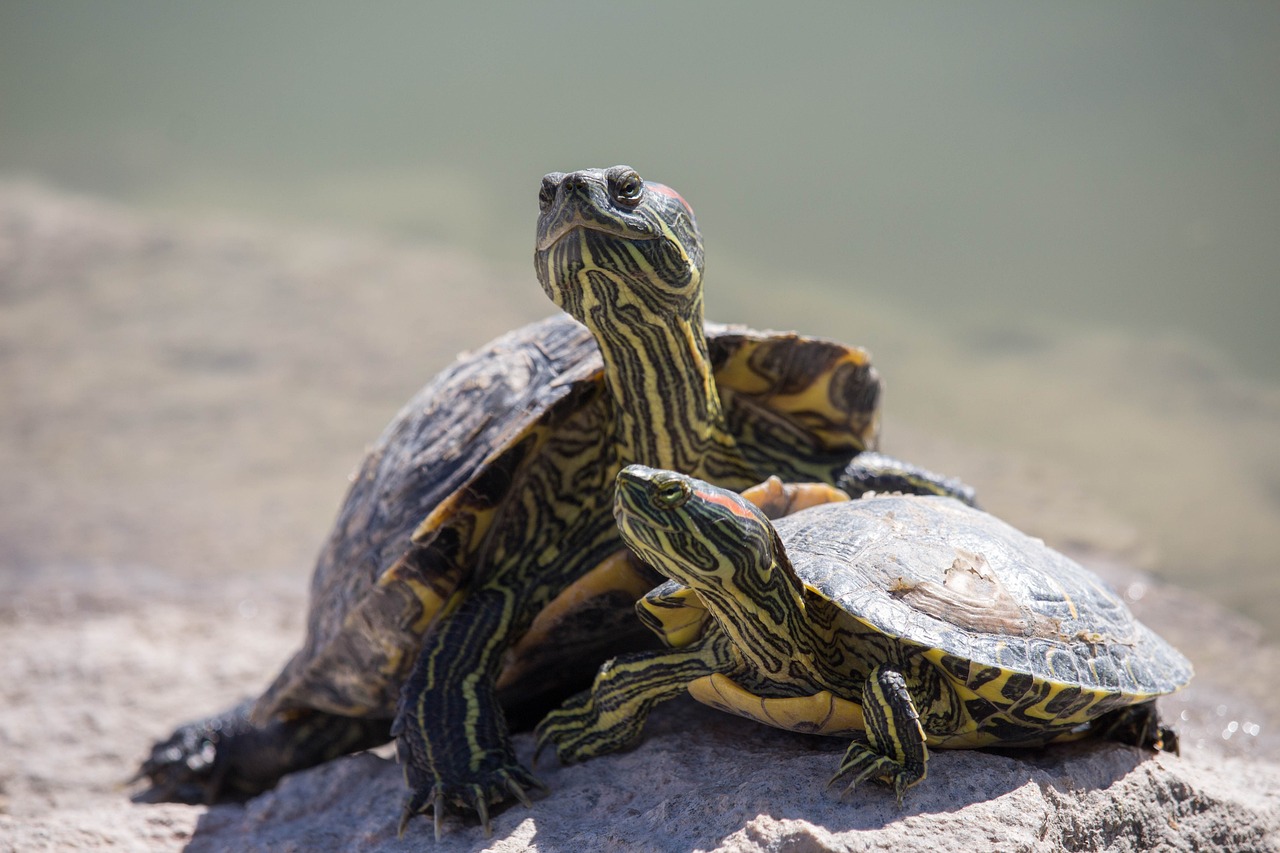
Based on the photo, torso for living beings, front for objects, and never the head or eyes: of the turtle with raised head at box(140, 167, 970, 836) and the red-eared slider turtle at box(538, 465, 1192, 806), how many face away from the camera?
0

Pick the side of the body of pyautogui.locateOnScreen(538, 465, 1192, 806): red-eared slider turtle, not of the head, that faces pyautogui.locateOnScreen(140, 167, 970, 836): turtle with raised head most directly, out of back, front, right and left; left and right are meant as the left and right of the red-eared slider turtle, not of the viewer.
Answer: right

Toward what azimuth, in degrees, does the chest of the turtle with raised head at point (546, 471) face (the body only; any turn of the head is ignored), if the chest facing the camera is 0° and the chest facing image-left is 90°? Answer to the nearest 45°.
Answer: approximately 315°

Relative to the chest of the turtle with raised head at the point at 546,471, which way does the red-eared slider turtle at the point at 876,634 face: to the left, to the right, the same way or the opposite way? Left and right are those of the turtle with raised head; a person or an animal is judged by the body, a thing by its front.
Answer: to the right

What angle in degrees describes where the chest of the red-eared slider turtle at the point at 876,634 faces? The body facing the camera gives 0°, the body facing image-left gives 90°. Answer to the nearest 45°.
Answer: approximately 45°
